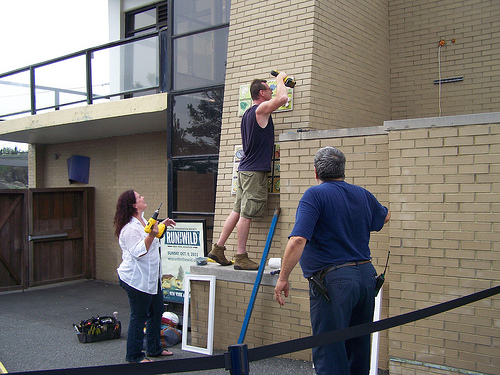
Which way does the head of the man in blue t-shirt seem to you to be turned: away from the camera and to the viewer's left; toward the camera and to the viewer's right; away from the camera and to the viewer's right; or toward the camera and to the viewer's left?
away from the camera and to the viewer's left

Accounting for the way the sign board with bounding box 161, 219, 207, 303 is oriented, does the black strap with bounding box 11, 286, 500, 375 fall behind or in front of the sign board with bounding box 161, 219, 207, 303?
in front

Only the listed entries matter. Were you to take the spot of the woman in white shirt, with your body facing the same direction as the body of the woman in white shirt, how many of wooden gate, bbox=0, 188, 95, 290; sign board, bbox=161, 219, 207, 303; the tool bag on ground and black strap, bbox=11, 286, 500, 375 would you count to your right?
1

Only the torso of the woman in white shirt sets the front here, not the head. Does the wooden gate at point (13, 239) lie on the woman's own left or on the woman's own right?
on the woman's own left

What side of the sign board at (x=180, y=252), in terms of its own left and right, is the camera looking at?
front

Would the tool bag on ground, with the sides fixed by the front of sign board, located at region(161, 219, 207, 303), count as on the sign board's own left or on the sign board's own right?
on the sign board's own right

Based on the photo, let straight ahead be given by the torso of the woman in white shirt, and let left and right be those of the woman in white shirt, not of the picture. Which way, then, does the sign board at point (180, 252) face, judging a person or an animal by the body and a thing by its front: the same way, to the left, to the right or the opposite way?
to the right

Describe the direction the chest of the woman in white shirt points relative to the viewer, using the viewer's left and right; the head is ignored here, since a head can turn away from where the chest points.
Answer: facing to the right of the viewer

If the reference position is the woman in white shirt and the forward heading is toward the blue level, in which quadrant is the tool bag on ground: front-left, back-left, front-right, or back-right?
back-left

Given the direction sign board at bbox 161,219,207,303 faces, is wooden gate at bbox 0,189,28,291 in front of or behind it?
behind

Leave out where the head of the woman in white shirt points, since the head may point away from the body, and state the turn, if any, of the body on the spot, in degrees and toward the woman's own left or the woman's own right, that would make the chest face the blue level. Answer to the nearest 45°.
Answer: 0° — they already face it
